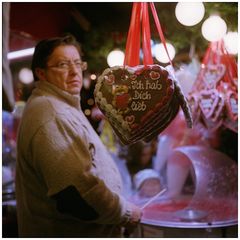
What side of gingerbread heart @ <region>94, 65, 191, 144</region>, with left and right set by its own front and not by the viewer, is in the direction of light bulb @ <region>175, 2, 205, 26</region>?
back

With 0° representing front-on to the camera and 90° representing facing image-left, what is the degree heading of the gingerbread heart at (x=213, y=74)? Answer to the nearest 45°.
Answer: approximately 0°

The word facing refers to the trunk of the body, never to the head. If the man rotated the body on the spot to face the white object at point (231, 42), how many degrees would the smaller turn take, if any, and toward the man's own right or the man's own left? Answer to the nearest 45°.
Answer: approximately 45° to the man's own left

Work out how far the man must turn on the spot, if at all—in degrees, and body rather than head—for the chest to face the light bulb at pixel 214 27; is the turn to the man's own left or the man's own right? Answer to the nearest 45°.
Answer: approximately 45° to the man's own left
